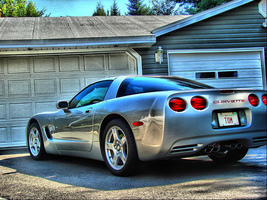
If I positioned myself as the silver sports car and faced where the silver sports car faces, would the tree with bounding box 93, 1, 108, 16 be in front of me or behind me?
in front

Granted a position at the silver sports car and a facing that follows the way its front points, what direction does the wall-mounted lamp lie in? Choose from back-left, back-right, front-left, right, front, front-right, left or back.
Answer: front-right

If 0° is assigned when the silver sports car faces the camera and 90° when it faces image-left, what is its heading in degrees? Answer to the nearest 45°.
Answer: approximately 135°

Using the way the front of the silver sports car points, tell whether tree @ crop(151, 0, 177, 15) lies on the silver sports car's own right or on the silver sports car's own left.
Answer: on the silver sports car's own right

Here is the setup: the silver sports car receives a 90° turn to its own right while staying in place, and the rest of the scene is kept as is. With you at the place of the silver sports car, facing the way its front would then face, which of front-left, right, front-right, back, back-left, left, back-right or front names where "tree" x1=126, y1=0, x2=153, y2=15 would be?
front-left
